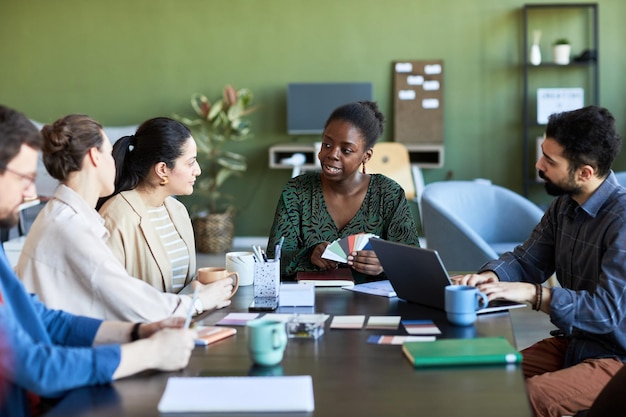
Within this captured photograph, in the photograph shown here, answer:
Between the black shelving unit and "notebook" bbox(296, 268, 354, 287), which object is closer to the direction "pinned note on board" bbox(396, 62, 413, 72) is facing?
the notebook

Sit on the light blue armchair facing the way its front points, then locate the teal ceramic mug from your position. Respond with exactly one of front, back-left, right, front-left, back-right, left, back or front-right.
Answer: front-right

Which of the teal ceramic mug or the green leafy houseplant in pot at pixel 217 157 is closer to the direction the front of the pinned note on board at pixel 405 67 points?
the teal ceramic mug

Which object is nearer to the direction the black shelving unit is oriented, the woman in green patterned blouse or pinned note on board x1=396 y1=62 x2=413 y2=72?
the woman in green patterned blouse

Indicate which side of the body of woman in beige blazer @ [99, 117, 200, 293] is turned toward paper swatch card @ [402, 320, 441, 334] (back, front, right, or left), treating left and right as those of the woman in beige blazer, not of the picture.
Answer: front

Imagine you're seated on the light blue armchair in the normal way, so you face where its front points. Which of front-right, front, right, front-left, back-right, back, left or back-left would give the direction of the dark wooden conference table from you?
front-right

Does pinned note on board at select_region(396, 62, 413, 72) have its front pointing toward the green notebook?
yes

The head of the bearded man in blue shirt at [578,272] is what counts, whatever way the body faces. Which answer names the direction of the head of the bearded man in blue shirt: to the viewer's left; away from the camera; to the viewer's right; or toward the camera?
to the viewer's left

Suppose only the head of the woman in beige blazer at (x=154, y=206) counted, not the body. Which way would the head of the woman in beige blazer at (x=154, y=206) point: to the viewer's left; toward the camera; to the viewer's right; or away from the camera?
to the viewer's right
